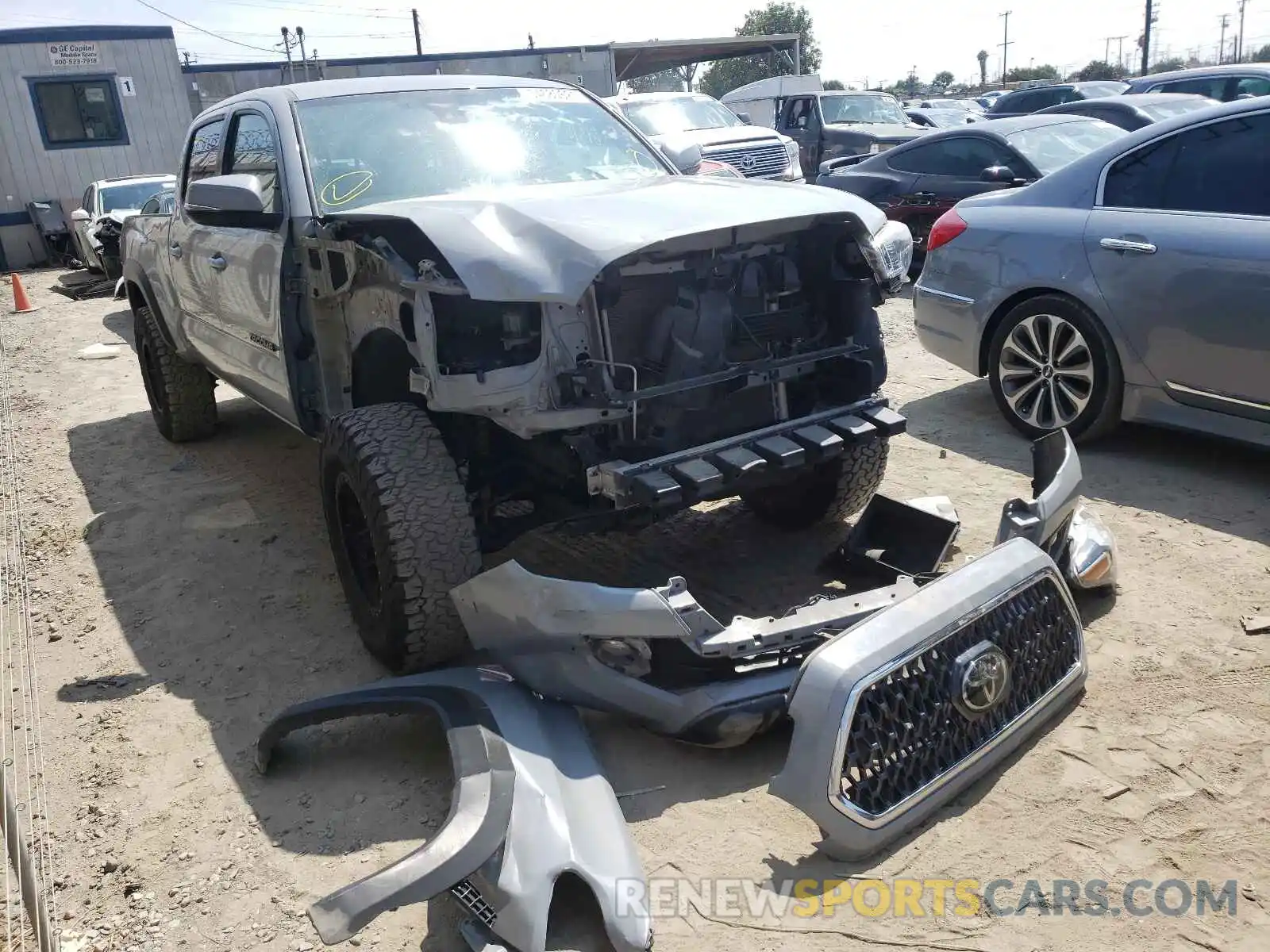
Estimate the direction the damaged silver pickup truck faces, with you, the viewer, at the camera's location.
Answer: facing the viewer and to the right of the viewer

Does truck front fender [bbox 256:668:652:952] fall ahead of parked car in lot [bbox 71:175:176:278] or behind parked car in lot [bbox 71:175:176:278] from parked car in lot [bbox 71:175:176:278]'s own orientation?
ahead

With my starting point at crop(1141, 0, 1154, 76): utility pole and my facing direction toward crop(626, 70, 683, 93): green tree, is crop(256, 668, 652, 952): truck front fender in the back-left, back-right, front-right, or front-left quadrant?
front-left

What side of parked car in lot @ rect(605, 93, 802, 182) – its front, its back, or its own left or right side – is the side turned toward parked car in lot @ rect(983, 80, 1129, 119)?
left

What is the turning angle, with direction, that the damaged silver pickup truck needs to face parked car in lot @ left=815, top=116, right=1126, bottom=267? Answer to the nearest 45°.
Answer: approximately 90° to its left

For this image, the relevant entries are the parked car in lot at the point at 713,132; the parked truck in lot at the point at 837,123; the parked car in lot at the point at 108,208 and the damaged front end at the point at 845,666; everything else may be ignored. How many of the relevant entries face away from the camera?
0

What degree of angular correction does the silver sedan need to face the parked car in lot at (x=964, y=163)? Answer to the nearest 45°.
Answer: approximately 135° to its left

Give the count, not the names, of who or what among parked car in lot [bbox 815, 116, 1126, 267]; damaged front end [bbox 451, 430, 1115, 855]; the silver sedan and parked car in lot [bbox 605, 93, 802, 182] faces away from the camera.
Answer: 0

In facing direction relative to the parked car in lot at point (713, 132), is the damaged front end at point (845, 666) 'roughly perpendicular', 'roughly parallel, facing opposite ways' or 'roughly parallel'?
roughly parallel

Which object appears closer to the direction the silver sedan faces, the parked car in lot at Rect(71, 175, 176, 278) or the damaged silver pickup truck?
the damaged silver pickup truck

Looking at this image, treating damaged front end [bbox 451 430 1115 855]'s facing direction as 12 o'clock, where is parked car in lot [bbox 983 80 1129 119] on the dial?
The parked car in lot is roughly at 8 o'clock from the damaged front end.
